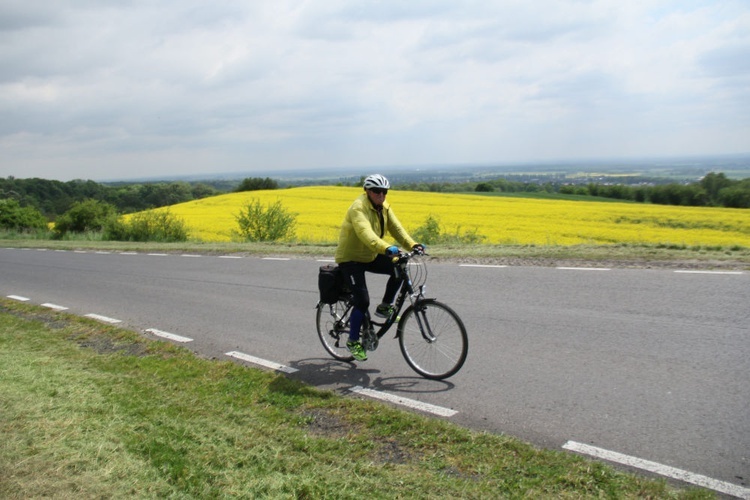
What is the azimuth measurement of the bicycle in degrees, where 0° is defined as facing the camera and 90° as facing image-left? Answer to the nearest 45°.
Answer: approximately 315°

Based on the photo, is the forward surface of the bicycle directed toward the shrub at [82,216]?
no

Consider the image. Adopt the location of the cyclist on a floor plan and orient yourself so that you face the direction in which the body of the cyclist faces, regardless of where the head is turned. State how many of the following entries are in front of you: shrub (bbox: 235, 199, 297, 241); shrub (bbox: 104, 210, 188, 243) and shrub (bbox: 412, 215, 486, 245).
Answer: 0

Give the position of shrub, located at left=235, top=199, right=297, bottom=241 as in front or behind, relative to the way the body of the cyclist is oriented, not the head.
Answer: behind

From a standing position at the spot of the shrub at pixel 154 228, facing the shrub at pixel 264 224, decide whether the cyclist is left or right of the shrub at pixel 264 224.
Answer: right

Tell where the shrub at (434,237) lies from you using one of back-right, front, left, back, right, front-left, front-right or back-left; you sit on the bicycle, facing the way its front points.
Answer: back-left

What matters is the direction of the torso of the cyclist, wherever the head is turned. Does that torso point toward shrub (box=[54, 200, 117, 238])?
no

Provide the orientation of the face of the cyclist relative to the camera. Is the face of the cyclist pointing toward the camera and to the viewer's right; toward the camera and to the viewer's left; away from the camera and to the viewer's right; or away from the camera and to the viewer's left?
toward the camera and to the viewer's right

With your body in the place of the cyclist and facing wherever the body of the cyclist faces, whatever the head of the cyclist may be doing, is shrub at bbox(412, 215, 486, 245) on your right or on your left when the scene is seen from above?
on your left

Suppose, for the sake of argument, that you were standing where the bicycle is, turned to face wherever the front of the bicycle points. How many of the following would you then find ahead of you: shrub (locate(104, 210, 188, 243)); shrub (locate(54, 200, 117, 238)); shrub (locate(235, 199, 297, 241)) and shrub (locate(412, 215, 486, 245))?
0

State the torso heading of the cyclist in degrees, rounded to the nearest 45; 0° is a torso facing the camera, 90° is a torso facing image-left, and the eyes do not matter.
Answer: approximately 315°

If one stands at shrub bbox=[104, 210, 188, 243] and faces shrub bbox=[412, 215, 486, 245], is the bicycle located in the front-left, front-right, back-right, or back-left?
front-right
